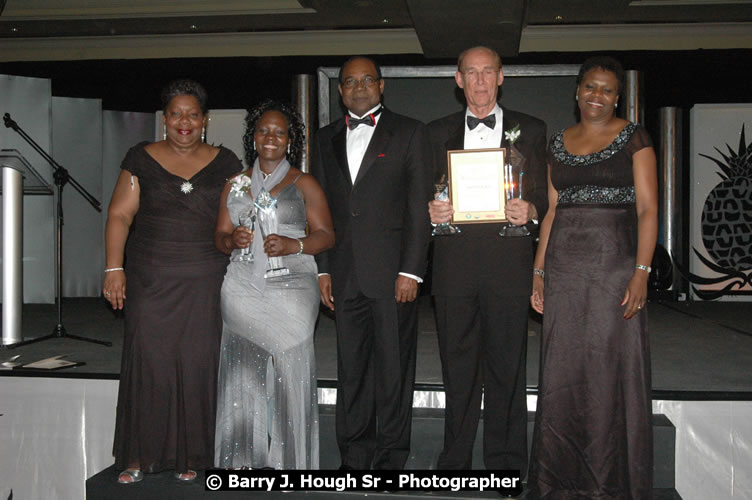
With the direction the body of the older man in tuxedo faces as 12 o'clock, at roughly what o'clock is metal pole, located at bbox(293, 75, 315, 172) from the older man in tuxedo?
The metal pole is roughly at 5 o'clock from the older man in tuxedo.

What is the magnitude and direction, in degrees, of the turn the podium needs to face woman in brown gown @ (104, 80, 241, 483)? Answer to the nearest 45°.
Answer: approximately 45° to its left

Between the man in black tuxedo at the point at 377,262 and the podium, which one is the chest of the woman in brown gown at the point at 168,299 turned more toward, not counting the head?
the man in black tuxedo

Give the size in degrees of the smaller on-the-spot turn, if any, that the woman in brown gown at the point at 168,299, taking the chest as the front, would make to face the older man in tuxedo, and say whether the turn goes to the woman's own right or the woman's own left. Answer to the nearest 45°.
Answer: approximately 45° to the woman's own left

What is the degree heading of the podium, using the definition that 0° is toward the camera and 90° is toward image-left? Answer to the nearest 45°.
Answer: approximately 45°

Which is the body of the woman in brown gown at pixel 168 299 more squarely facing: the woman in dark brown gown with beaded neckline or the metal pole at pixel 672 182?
the woman in dark brown gown with beaded neckline

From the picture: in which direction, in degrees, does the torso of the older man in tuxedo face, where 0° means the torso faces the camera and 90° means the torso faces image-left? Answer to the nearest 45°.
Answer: approximately 0°

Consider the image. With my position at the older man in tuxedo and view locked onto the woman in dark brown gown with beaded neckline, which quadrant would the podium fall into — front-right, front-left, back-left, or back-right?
back-left

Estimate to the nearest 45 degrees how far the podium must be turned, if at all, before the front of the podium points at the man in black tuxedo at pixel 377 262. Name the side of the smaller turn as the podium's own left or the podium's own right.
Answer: approximately 90° to the podium's own left

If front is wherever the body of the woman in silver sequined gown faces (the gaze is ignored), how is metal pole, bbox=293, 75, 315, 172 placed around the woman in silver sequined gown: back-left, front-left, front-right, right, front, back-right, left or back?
back

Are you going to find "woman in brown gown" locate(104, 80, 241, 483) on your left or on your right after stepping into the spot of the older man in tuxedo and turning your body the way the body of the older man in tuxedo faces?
on your right

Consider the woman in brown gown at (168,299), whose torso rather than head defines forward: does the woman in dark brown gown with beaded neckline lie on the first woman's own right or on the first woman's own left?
on the first woman's own left
